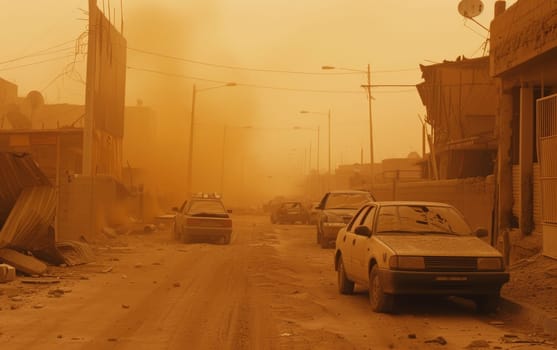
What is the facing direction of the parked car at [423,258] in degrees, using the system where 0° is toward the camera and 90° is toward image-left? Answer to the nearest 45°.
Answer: approximately 315°

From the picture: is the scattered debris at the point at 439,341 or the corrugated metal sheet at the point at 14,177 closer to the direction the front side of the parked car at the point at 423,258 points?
the scattered debris

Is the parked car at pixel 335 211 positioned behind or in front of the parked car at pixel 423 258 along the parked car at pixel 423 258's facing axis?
behind

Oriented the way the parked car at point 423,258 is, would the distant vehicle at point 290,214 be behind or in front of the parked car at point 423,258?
behind

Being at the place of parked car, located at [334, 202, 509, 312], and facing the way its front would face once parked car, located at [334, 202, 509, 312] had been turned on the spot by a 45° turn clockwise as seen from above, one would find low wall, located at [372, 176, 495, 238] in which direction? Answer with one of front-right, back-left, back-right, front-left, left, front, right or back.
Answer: back

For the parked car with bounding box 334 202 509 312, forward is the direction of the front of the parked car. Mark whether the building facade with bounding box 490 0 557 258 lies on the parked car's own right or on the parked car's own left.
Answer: on the parked car's own left

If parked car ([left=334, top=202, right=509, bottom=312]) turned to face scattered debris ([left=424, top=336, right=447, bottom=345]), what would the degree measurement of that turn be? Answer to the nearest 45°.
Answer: approximately 45° to its right
